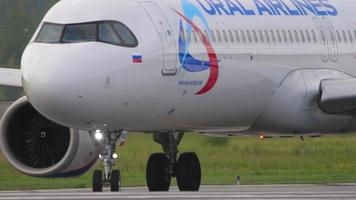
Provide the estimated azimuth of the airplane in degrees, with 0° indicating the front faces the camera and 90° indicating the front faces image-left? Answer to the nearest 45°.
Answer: approximately 45°
